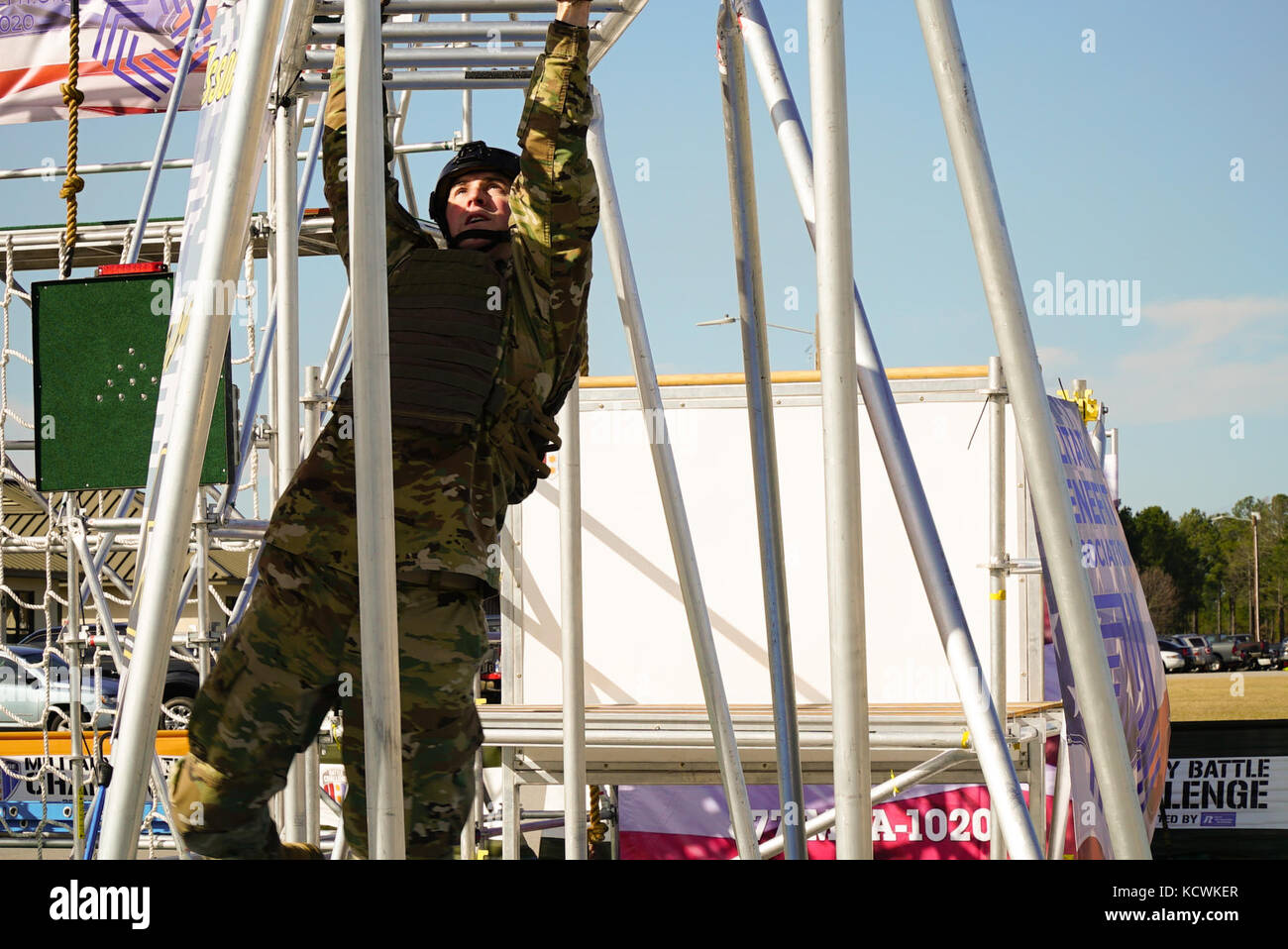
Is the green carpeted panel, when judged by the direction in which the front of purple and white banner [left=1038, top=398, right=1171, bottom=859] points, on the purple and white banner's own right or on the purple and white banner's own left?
on the purple and white banner's own right
